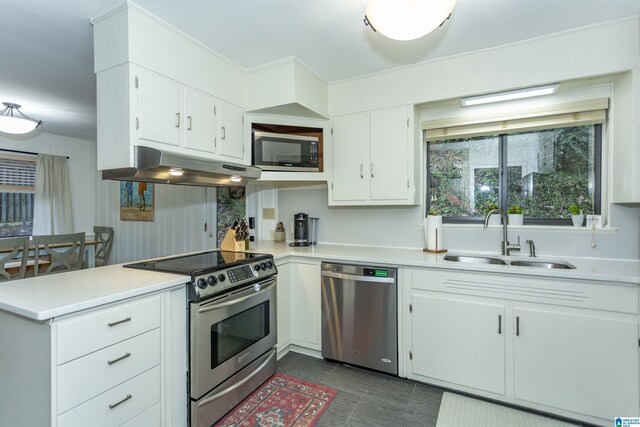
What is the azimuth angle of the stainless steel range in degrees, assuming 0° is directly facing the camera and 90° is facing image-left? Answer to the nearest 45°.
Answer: approximately 315°

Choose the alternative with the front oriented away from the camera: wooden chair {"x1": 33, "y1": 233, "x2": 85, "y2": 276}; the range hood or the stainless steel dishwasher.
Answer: the wooden chair

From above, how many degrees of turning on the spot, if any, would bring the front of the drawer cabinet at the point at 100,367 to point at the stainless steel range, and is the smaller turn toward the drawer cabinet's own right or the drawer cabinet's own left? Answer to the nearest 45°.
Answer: approximately 45° to the drawer cabinet's own left

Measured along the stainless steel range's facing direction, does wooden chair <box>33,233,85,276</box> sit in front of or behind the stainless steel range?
behind

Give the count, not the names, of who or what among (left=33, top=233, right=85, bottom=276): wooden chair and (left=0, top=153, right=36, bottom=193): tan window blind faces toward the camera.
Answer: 1

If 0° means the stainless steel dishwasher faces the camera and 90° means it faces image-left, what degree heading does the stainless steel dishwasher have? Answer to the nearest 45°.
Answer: approximately 45°

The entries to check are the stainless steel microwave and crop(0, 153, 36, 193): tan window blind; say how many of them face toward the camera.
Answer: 2

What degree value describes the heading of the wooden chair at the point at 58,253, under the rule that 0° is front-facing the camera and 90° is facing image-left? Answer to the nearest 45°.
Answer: approximately 180°

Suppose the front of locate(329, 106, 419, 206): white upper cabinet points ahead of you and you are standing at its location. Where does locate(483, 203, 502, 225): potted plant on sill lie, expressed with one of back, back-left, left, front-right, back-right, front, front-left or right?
back-left
